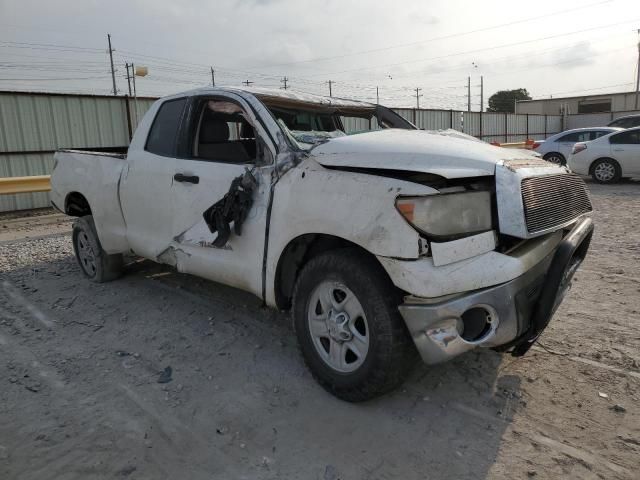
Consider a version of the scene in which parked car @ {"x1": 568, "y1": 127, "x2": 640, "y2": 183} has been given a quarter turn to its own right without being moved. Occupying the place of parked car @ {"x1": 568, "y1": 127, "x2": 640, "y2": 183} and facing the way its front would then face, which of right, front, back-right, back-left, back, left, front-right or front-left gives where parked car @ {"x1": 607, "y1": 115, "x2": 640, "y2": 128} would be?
back

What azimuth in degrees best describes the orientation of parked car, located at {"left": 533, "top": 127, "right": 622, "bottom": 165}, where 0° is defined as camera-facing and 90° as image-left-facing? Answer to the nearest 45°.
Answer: approximately 270°

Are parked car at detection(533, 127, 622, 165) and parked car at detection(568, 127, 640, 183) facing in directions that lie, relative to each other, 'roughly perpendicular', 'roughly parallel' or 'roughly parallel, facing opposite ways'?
roughly parallel

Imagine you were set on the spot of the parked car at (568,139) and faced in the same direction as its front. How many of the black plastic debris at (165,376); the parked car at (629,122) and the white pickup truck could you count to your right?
2

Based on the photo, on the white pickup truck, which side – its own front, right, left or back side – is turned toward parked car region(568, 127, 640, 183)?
left

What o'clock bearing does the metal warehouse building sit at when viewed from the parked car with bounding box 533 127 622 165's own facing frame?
The metal warehouse building is roughly at 9 o'clock from the parked car.

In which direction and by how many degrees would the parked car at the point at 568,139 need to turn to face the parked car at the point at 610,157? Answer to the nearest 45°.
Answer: approximately 90° to its right

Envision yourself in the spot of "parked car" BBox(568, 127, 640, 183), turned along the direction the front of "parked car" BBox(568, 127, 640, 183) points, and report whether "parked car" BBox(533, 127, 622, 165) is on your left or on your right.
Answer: on your left

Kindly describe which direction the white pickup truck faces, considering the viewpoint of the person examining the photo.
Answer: facing the viewer and to the right of the viewer

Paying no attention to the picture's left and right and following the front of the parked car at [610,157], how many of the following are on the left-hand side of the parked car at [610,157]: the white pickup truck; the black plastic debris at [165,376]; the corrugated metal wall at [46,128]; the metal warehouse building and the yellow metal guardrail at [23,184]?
1

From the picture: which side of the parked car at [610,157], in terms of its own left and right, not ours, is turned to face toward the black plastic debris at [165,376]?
right

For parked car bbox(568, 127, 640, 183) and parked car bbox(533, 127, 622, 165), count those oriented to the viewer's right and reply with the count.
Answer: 2

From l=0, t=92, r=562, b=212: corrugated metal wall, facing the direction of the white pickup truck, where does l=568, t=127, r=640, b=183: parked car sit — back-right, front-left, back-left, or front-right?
front-left

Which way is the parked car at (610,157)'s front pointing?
to the viewer's right

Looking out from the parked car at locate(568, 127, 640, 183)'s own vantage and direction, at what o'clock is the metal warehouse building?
The metal warehouse building is roughly at 9 o'clock from the parked car.
